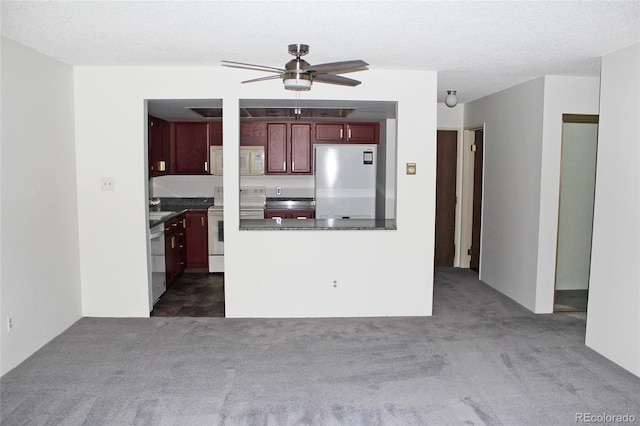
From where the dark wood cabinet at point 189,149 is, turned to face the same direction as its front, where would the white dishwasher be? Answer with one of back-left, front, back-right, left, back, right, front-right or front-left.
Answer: front

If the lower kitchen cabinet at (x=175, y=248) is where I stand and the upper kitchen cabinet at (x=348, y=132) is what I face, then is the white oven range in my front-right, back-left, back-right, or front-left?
front-left

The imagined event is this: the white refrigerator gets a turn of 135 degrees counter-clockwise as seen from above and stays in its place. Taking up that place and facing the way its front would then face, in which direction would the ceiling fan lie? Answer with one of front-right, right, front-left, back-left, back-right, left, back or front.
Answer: back-right

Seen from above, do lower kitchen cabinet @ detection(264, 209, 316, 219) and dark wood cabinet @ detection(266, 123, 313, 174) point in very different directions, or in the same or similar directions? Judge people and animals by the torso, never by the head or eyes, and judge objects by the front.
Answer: same or similar directions

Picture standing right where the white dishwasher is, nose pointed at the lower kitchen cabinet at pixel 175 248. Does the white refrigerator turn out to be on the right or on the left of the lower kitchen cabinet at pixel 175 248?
right

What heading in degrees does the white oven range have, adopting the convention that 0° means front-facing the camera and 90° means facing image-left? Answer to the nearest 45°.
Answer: approximately 0°

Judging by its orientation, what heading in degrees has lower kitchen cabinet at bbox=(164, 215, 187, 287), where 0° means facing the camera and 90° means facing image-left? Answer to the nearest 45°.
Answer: approximately 270°

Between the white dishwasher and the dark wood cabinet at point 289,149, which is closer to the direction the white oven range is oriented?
the white dishwasher

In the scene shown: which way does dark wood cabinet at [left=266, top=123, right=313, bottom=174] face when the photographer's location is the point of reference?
facing the viewer

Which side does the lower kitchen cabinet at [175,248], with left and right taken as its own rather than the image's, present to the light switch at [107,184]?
right

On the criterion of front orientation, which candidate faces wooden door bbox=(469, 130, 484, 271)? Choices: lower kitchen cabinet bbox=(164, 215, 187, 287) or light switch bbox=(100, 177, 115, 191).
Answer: the lower kitchen cabinet

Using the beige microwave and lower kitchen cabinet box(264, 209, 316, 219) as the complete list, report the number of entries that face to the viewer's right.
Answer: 0

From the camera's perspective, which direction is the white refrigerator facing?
toward the camera

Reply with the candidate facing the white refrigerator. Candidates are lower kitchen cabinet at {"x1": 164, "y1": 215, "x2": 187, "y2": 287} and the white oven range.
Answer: the lower kitchen cabinet

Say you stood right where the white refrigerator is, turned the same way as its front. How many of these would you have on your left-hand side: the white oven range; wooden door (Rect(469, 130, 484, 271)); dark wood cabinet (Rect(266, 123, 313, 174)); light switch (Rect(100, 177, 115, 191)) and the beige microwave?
1

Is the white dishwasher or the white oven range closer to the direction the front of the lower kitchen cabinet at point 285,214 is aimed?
the white dishwasher

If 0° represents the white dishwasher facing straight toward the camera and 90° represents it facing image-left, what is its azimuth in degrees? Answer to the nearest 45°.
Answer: approximately 270°

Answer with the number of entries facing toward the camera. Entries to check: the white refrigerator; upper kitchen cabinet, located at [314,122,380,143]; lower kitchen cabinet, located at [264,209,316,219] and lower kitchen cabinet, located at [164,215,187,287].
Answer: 3

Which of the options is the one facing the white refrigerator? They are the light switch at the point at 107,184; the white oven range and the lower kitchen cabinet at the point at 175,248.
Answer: the lower kitchen cabinet
